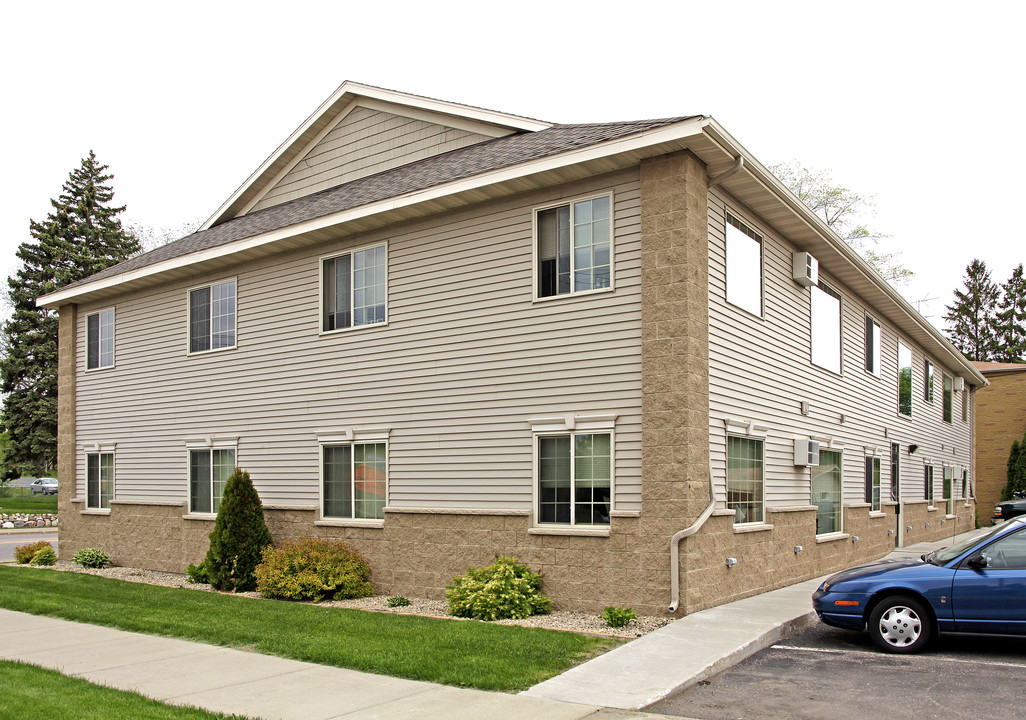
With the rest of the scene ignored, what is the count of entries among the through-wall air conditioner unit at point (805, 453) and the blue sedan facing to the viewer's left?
1

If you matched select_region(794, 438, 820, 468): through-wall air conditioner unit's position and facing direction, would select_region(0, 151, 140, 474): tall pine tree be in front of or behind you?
behind

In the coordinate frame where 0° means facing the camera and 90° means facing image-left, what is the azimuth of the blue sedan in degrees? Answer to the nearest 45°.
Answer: approximately 90°

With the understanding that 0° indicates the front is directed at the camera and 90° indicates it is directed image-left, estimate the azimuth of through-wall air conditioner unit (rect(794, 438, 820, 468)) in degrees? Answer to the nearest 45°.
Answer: approximately 315°

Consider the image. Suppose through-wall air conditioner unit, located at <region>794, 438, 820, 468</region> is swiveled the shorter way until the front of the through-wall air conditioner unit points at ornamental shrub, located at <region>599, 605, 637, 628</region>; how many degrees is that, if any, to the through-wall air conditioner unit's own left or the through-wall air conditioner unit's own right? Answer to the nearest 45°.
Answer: approximately 45° to the through-wall air conditioner unit's own right

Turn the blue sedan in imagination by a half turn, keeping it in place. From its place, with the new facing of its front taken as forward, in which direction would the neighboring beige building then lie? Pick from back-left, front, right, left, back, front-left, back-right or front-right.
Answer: left
